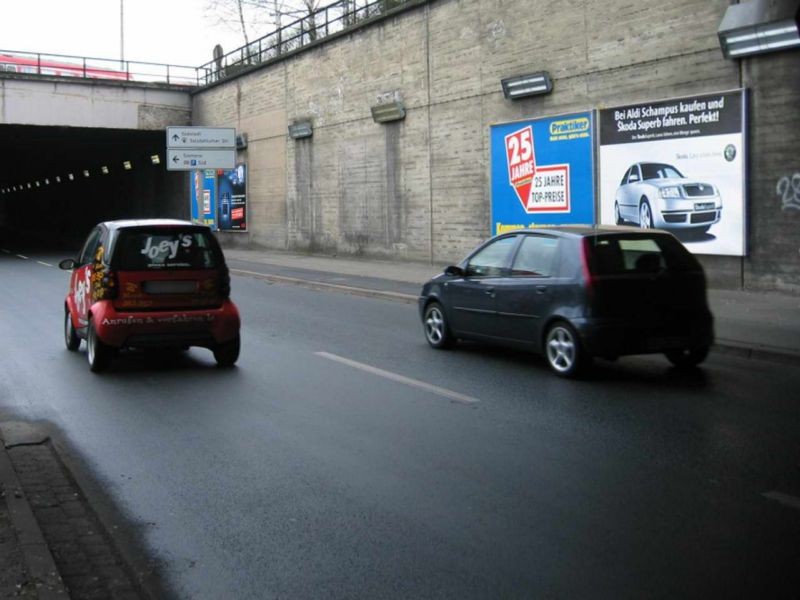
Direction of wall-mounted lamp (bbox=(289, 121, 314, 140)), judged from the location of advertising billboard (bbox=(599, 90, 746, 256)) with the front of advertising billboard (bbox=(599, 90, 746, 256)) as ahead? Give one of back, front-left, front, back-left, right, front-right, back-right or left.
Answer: right

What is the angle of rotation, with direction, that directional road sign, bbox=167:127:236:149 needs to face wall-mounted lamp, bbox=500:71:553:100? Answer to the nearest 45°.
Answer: approximately 45° to its left

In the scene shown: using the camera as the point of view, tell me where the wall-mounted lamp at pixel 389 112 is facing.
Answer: facing the viewer and to the left of the viewer

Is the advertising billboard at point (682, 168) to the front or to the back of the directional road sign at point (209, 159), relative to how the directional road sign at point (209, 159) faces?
to the front

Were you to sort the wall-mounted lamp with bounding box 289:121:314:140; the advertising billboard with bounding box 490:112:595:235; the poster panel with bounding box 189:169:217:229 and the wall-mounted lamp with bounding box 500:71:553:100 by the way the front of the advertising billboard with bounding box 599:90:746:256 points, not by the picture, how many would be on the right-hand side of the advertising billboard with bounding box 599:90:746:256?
4

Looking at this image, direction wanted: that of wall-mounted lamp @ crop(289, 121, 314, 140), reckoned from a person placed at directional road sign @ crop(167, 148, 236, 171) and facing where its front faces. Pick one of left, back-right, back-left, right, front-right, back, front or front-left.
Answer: front-left

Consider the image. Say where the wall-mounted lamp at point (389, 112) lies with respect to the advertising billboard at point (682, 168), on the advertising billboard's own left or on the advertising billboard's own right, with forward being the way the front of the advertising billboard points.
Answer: on the advertising billboard's own right

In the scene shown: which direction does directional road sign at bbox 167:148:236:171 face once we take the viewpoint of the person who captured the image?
facing the viewer

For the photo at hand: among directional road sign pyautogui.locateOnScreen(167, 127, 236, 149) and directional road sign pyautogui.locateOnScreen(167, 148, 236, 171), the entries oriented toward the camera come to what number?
2

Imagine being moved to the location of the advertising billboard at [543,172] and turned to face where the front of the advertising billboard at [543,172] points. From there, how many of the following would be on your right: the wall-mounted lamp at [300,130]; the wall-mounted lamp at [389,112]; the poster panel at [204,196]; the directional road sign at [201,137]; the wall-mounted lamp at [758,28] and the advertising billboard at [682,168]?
4

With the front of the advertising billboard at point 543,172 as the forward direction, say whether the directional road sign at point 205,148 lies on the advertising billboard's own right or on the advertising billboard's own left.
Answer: on the advertising billboard's own right

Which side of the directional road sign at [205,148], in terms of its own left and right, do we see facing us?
front

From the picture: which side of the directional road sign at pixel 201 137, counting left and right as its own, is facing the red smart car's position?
front

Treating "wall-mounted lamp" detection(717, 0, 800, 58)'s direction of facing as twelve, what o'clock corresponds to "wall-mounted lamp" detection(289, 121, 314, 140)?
"wall-mounted lamp" detection(289, 121, 314, 140) is roughly at 3 o'clock from "wall-mounted lamp" detection(717, 0, 800, 58).

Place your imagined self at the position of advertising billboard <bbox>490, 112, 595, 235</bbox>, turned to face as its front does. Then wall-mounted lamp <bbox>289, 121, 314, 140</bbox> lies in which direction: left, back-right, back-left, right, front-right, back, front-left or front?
right

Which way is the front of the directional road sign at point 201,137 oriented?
toward the camera
